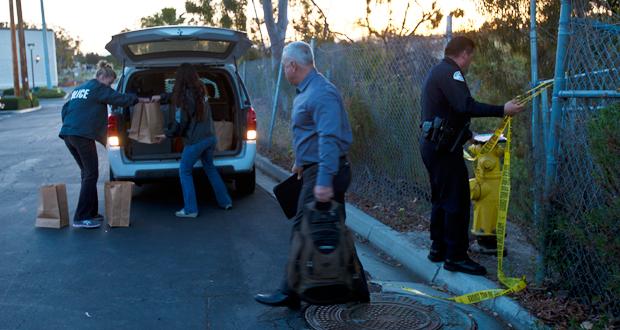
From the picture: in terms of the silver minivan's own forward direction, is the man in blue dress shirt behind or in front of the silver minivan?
behind

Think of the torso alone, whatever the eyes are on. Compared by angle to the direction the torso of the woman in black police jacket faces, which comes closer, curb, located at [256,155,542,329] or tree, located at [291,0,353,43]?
the tree

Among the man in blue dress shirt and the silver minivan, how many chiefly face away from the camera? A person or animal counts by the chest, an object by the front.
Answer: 1

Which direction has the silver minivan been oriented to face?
away from the camera

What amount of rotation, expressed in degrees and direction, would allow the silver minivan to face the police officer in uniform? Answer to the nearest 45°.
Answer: approximately 135° to its right

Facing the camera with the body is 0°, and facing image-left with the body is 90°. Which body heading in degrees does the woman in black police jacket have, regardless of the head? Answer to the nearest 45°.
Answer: approximately 225°

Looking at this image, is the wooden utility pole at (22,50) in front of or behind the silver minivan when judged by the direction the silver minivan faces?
in front

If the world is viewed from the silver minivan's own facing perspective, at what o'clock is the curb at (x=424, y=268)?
The curb is roughly at 5 o'clock from the silver minivan.

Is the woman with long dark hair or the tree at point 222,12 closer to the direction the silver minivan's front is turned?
the tree

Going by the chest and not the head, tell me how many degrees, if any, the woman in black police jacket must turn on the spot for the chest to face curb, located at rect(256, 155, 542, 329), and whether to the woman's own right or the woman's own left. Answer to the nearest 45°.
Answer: approximately 90° to the woman's own right

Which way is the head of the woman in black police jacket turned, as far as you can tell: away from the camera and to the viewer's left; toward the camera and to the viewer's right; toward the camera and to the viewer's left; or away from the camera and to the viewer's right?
away from the camera and to the viewer's right

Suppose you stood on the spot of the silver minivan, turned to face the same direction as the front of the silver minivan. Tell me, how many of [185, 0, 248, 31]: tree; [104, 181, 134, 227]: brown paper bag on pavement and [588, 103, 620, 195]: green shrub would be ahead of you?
1

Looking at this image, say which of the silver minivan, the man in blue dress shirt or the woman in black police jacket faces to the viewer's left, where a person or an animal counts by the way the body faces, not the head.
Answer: the man in blue dress shirt
